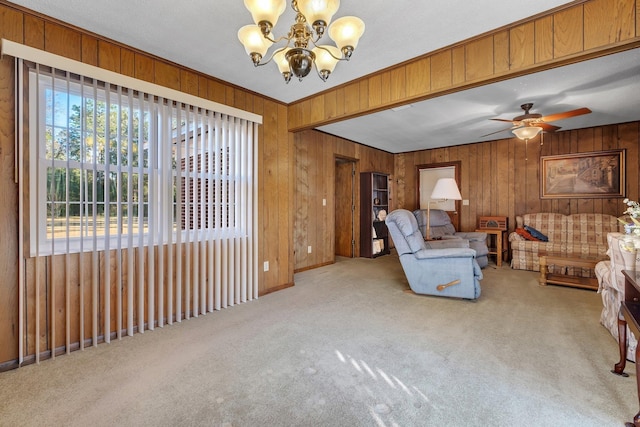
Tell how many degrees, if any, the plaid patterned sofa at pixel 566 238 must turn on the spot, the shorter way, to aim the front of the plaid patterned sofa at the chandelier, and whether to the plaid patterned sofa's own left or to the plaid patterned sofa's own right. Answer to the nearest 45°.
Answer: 0° — it already faces it

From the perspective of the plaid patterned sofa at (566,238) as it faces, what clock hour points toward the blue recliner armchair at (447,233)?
The blue recliner armchair is roughly at 2 o'clock from the plaid patterned sofa.

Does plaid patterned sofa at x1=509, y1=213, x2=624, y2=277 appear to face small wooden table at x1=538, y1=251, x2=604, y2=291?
yes

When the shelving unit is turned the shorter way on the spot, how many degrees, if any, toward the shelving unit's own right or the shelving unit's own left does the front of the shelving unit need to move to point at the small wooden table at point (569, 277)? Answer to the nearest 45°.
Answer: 0° — it already faces it

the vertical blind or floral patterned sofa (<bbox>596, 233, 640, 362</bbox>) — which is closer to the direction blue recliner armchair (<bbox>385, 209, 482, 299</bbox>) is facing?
the floral patterned sofa

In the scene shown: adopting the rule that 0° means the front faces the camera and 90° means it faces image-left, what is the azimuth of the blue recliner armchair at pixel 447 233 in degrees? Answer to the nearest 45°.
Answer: approximately 315°

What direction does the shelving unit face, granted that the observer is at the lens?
facing the viewer and to the right of the viewer

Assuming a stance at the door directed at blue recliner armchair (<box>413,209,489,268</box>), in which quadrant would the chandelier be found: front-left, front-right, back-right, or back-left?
front-right

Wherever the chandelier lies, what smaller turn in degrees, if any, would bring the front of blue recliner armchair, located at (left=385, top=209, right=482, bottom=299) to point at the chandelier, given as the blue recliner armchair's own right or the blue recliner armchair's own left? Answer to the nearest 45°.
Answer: approximately 90° to the blue recliner armchair's own right

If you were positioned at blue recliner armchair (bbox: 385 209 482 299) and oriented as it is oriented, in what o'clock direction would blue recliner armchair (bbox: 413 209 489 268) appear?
blue recliner armchair (bbox: 413 209 489 268) is roughly at 9 o'clock from blue recliner armchair (bbox: 385 209 482 299).

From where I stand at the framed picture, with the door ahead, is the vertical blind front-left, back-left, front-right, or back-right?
front-left

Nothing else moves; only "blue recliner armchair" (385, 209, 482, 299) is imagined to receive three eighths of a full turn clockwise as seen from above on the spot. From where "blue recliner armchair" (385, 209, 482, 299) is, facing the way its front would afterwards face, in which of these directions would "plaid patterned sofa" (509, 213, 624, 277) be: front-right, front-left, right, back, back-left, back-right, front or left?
back

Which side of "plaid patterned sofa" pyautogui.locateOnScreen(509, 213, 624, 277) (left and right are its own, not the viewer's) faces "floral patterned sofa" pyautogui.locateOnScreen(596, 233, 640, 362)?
front

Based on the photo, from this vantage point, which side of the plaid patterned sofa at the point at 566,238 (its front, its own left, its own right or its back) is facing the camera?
front

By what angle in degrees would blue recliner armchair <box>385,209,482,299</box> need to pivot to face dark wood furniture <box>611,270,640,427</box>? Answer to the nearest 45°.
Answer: approximately 45° to its right

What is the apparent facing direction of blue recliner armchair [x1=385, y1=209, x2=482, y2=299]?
to the viewer's right

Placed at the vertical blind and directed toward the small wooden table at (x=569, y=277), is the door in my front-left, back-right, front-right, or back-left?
front-left

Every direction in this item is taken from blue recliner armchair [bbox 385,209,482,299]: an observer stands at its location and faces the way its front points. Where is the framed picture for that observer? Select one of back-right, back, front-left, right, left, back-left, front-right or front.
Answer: front-left

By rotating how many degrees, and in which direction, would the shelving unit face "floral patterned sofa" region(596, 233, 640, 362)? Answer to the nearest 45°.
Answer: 0° — it already faces it

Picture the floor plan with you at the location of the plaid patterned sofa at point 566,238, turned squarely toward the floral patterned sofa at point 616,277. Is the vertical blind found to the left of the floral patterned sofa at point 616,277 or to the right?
right
